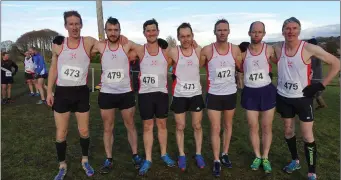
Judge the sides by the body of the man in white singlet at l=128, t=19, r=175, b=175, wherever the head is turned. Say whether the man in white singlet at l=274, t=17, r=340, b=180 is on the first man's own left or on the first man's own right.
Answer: on the first man's own left

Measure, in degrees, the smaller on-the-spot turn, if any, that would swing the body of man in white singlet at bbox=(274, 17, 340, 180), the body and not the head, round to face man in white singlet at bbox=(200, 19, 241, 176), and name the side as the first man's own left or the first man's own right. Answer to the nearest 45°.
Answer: approximately 45° to the first man's own right

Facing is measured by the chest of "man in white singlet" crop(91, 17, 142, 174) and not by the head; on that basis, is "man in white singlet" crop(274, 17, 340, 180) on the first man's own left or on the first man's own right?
on the first man's own left

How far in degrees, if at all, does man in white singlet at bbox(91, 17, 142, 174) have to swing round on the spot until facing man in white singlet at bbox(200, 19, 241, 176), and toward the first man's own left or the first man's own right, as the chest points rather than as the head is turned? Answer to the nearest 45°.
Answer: approximately 90° to the first man's own left

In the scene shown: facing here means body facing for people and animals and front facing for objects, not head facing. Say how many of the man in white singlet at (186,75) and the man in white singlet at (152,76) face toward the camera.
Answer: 2

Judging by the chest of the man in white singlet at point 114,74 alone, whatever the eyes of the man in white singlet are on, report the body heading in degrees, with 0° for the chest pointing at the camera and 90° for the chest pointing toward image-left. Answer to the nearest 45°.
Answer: approximately 0°
